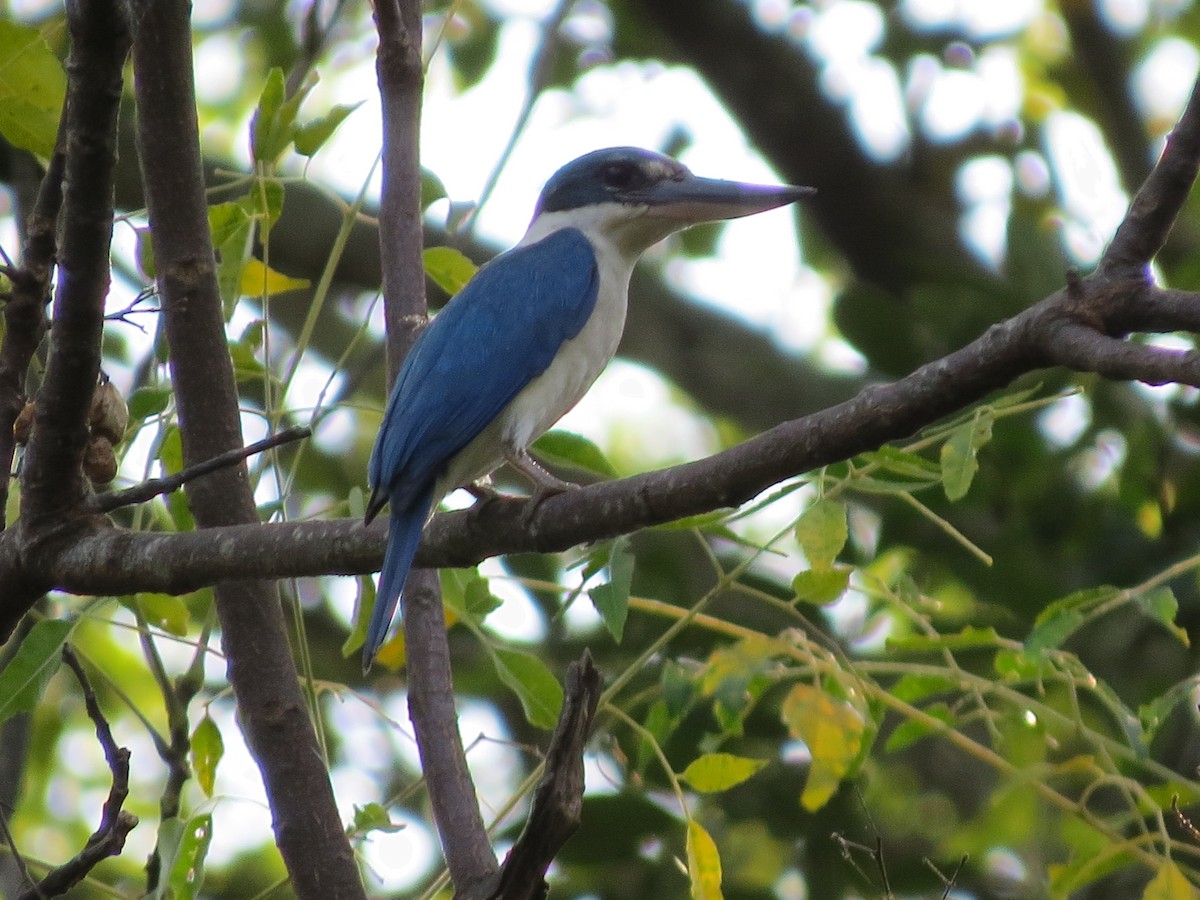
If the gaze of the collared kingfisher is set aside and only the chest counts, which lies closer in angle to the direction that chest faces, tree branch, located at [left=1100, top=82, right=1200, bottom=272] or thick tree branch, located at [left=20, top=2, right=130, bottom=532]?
the tree branch

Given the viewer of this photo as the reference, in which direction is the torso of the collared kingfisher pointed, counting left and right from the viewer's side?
facing to the right of the viewer

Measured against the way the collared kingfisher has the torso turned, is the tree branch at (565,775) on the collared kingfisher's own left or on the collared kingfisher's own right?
on the collared kingfisher's own right
